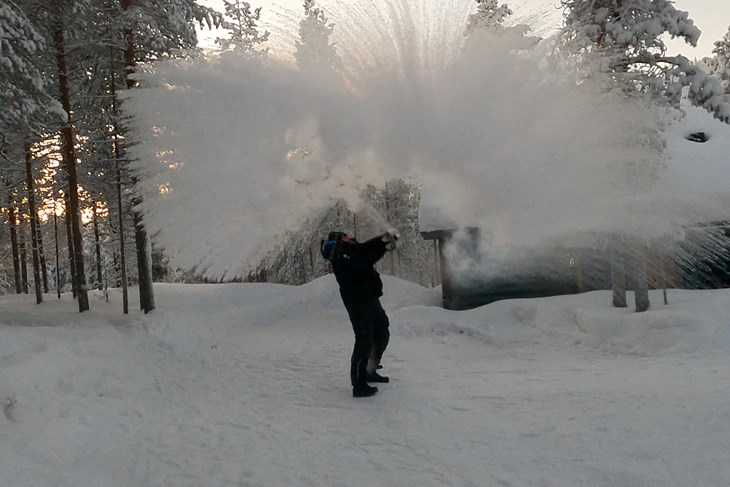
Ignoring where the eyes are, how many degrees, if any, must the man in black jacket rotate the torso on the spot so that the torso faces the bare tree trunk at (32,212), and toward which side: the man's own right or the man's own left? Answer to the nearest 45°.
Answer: approximately 135° to the man's own left

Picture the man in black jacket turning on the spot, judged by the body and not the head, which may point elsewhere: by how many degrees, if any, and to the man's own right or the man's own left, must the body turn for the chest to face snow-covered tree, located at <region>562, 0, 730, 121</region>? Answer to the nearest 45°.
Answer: approximately 45° to the man's own left

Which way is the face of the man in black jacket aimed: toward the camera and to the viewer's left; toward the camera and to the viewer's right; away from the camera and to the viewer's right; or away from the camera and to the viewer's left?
away from the camera and to the viewer's right

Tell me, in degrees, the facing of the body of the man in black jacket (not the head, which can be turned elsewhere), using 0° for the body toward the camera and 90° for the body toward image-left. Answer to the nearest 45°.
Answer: approximately 270°

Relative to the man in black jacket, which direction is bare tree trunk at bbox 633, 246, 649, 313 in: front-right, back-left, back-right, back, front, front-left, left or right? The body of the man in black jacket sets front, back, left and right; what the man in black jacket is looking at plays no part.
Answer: front-left
